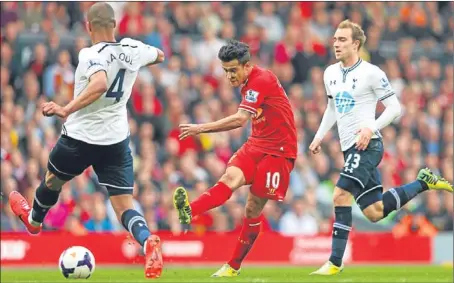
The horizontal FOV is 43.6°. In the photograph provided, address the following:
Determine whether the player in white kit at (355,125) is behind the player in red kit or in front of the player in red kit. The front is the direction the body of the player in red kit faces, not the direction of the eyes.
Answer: behind

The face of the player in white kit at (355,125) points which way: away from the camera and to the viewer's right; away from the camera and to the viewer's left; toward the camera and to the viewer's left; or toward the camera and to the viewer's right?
toward the camera and to the viewer's left

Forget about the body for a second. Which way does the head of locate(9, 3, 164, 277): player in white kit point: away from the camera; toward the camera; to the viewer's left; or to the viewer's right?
away from the camera

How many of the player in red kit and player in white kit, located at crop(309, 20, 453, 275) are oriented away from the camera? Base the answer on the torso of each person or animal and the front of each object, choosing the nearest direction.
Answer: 0

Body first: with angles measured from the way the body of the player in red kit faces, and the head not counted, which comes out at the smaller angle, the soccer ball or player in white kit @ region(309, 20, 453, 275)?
the soccer ball

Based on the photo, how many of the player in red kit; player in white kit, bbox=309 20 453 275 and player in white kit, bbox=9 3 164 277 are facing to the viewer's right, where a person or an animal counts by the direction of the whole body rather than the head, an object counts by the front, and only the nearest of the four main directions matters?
0

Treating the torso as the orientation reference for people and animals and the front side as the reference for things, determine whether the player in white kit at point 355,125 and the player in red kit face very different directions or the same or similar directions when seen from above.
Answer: same or similar directions

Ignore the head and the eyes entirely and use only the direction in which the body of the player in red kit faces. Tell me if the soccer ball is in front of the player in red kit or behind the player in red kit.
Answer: in front

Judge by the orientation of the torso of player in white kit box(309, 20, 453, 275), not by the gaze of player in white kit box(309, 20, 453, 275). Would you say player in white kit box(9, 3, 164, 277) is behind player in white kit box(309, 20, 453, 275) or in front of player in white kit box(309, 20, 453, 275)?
in front

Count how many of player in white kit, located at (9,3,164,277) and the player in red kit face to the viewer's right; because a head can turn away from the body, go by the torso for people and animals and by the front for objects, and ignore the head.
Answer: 0
